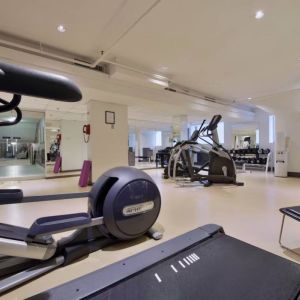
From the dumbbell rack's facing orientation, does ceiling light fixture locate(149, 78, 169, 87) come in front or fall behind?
in front

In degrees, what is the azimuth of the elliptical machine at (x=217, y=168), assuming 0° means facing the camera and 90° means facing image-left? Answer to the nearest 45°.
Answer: approximately 270°

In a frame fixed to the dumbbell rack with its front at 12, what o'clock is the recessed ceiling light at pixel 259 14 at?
The recessed ceiling light is roughly at 12 o'clock from the dumbbell rack.

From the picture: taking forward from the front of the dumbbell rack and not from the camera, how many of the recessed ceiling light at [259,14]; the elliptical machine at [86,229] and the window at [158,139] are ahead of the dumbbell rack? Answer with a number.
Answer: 2

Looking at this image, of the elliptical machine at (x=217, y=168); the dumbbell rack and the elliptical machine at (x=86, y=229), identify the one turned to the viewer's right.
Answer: the elliptical machine at (x=217, y=168)

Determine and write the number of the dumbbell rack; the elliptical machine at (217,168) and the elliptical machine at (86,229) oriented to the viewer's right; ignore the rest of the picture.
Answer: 1

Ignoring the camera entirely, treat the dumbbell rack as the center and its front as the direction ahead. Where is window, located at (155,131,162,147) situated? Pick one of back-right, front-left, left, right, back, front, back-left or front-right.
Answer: back-right

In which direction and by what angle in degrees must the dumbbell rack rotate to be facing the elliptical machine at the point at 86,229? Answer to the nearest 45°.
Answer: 0° — it already faces it

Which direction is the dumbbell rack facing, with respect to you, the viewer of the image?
facing the viewer

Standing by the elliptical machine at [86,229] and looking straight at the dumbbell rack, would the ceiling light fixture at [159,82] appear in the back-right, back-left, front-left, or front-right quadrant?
front-left

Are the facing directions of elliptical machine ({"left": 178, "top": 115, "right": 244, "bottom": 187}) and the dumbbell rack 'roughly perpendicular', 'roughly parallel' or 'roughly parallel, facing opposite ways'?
roughly perpendicular

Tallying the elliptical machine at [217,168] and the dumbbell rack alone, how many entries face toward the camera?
1

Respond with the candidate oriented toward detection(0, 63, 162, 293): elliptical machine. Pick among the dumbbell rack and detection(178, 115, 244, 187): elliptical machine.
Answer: the dumbbell rack

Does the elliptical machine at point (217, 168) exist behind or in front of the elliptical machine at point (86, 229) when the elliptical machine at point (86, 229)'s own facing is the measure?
behind
